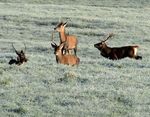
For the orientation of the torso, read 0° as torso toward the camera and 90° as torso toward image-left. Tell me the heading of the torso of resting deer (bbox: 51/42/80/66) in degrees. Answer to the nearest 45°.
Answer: approximately 45°

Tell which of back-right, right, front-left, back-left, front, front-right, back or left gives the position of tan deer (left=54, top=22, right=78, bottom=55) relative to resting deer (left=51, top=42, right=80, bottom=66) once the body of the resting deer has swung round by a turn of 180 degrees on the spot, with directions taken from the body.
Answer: front-left
